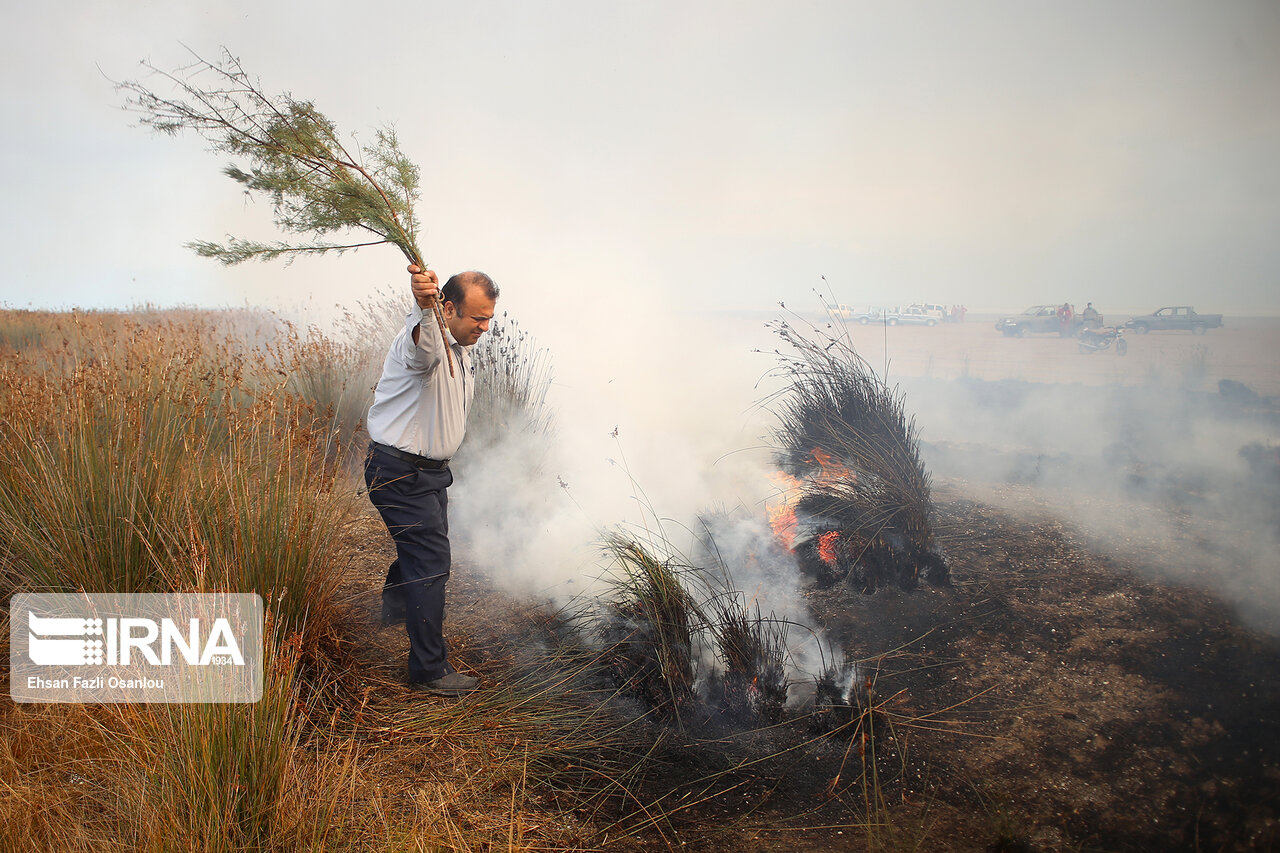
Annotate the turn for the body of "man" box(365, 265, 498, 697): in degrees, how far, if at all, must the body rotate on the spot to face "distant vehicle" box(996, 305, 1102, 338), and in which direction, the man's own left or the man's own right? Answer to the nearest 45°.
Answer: approximately 45° to the man's own left

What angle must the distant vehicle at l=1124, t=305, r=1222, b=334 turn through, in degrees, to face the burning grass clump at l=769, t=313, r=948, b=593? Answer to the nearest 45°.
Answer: approximately 90° to its left

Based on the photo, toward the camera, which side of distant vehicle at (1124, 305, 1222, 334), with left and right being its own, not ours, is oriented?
left

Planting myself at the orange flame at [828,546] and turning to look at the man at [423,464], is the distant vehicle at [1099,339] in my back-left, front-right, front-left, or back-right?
back-right

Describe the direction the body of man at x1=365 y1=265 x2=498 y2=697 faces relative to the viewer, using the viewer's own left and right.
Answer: facing to the right of the viewer

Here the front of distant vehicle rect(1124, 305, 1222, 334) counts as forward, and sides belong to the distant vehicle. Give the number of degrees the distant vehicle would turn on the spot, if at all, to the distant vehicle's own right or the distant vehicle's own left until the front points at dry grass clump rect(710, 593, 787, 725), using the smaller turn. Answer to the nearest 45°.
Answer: approximately 90° to the distant vehicle's own left

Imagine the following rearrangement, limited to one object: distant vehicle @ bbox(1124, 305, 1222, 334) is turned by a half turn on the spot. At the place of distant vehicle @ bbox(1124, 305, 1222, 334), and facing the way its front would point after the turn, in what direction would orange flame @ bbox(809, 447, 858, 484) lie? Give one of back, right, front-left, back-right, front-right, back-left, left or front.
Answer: right

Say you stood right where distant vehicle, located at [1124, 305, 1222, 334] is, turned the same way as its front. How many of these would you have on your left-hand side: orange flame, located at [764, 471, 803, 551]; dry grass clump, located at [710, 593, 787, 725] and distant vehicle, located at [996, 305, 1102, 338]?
2
